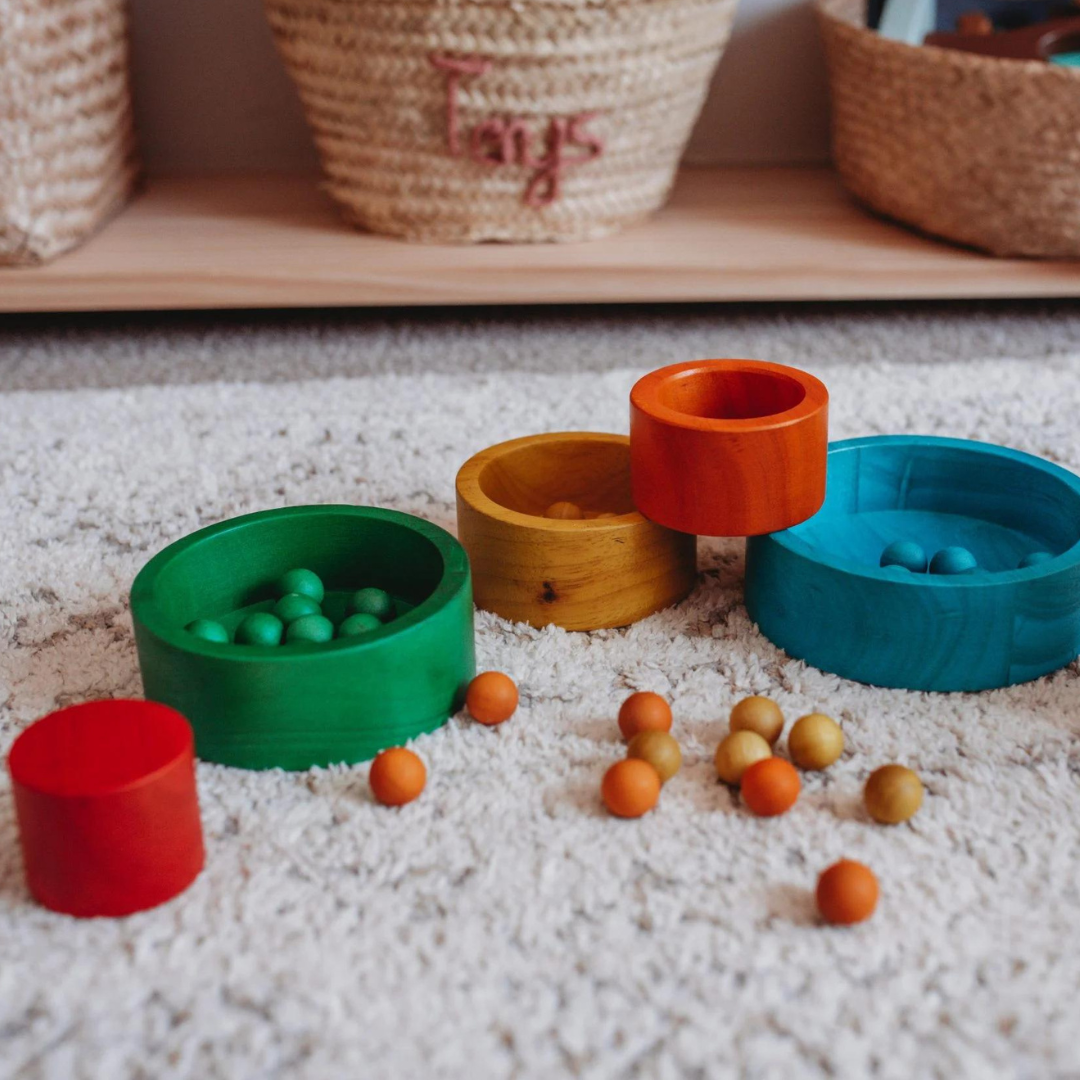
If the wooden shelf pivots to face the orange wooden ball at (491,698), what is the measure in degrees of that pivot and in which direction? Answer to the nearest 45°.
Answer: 0° — it already faces it

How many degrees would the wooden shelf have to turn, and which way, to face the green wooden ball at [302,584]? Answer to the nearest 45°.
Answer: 0° — it already faces it

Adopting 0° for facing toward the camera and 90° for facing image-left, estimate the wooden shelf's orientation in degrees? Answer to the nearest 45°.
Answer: approximately 0°

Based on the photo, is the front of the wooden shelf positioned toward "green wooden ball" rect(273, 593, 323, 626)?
yes

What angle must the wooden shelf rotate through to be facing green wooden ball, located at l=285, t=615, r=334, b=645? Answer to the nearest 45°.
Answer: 0° — it already faces it

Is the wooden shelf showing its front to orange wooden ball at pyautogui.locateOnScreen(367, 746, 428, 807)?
yes

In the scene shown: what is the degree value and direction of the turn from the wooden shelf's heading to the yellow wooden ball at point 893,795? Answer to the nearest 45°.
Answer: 0° — it already faces it
